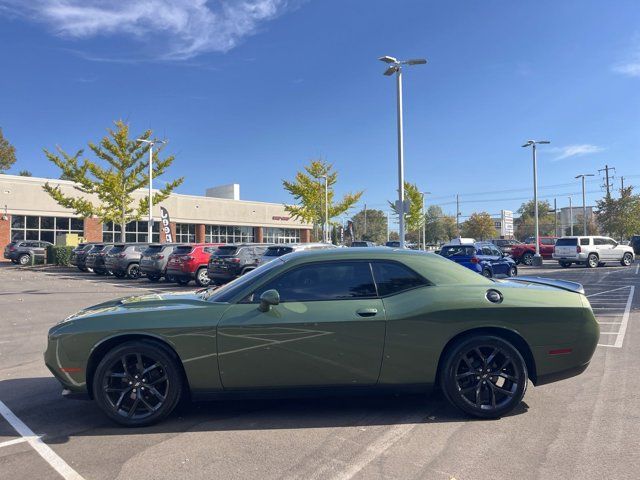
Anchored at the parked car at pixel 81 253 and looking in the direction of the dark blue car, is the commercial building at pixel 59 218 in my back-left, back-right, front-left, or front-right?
back-left

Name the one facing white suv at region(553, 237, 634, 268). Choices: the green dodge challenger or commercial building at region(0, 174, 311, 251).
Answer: the commercial building

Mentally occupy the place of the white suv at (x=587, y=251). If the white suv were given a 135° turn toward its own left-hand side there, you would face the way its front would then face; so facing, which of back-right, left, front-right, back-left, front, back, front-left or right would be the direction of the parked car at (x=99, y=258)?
front-left

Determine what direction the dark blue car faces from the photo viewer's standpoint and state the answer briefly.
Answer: facing away from the viewer and to the right of the viewer

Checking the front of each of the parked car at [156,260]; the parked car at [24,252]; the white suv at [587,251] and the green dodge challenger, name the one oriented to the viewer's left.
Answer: the green dodge challenger

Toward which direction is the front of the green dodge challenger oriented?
to the viewer's left

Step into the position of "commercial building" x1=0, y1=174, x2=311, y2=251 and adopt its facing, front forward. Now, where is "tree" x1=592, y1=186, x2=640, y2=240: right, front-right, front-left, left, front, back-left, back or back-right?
front-left
